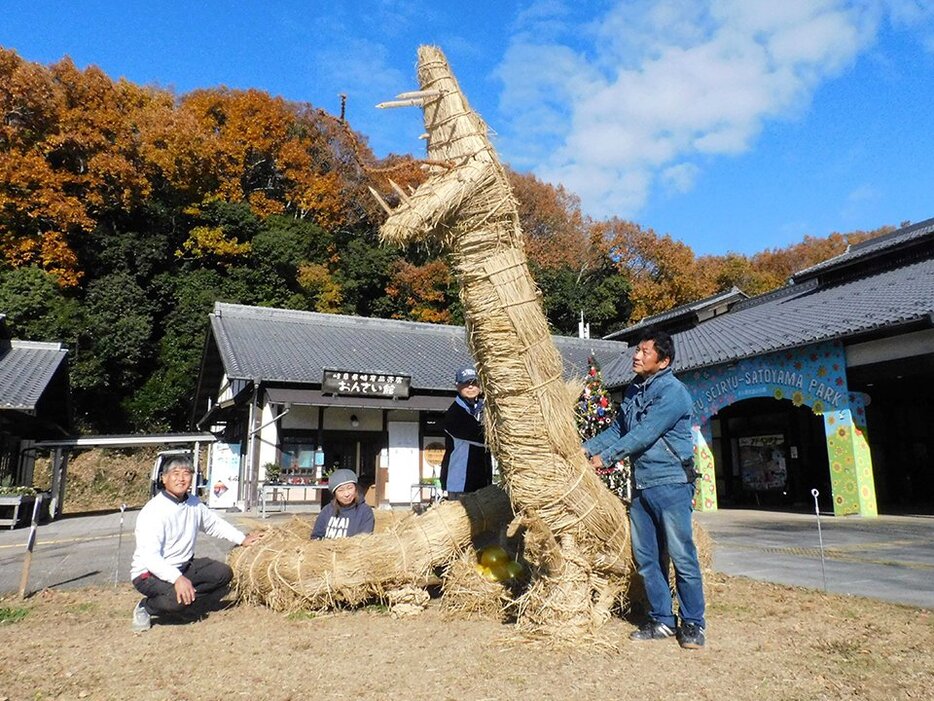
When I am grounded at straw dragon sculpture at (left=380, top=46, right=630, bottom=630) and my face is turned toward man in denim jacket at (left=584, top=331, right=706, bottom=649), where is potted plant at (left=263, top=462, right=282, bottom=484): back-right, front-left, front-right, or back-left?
back-left

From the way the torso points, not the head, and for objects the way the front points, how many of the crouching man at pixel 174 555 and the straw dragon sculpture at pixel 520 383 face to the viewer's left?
1

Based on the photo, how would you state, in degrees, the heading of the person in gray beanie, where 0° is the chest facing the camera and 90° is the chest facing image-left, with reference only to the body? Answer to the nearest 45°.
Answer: approximately 0°

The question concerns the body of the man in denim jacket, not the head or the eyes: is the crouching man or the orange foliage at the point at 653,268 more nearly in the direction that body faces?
the crouching man

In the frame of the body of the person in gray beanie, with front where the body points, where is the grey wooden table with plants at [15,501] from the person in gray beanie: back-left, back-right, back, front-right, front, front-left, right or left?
back-right

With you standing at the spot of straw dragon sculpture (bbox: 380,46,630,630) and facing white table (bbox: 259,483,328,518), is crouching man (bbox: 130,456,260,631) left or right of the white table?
left

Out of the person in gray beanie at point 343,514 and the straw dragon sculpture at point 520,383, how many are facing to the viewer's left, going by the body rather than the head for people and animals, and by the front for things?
1

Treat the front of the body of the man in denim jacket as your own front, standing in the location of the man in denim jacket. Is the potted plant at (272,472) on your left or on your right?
on your right

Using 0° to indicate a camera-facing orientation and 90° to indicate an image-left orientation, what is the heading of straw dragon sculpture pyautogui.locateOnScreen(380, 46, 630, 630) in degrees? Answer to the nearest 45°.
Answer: approximately 90°
